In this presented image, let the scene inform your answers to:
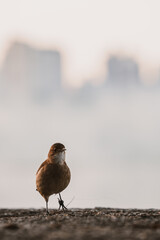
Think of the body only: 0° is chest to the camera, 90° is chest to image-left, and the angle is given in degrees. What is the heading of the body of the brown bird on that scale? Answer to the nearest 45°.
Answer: approximately 315°
